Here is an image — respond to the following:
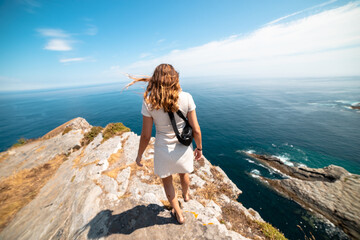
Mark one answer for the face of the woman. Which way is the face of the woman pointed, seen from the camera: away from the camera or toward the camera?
away from the camera

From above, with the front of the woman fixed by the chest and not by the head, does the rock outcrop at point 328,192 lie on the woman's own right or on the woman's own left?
on the woman's own right

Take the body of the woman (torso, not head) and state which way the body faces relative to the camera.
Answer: away from the camera
